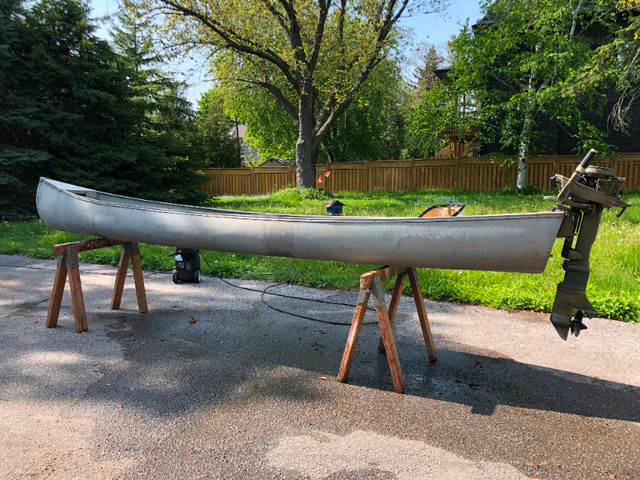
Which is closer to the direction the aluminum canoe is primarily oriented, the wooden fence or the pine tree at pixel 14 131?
the pine tree

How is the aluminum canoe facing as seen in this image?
to the viewer's left

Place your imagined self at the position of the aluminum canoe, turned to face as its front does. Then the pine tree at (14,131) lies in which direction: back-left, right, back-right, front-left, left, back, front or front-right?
front-right

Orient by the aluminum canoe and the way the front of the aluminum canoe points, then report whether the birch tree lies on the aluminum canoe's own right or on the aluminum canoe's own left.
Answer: on the aluminum canoe's own right

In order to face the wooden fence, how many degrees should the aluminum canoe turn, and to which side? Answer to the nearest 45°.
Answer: approximately 90° to its right
